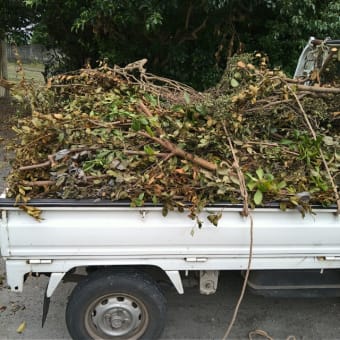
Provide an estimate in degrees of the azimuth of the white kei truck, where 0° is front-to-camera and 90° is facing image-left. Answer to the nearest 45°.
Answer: approximately 270°

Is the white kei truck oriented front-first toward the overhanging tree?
no
